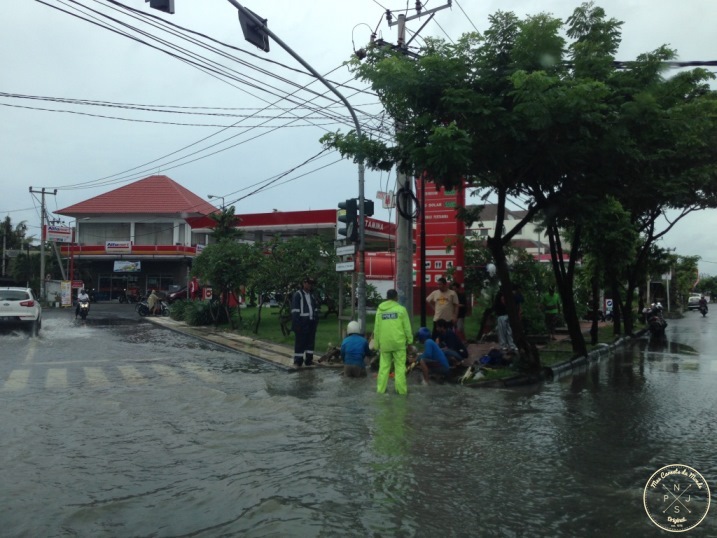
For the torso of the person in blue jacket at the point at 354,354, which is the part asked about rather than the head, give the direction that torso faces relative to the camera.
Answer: away from the camera

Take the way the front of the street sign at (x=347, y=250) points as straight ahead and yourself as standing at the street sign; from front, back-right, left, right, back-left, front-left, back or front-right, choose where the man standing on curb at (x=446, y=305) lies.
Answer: left

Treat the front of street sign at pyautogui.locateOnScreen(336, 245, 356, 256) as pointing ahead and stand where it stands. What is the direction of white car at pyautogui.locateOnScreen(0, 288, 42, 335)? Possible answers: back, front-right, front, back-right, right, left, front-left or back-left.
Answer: back-right

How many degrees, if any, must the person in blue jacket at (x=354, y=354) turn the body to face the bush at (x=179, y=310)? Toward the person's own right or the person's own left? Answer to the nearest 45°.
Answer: approximately 45° to the person's own left

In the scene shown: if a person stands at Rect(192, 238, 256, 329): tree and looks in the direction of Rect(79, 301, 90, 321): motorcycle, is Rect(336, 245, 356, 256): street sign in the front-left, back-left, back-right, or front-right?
back-left

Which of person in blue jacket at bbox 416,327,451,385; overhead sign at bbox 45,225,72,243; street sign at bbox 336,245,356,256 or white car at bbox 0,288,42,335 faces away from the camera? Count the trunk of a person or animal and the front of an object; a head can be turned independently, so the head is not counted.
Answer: the white car

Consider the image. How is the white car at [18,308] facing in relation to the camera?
away from the camera

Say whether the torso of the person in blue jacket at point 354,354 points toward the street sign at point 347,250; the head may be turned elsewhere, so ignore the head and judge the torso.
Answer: yes

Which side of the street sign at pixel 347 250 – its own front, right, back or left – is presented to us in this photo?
front

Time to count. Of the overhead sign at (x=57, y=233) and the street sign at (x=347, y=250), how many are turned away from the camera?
0

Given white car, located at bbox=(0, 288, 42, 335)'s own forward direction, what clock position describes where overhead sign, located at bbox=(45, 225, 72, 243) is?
The overhead sign is roughly at 12 o'clock from the white car.

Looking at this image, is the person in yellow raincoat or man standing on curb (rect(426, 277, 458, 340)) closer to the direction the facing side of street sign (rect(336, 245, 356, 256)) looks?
the person in yellow raincoat

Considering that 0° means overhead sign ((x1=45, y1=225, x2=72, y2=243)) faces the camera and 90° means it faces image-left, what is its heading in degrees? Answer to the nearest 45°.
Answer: approximately 0°

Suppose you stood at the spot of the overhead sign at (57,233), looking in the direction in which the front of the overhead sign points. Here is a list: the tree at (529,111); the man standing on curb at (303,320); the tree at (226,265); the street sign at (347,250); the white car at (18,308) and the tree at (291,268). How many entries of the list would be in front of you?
6
